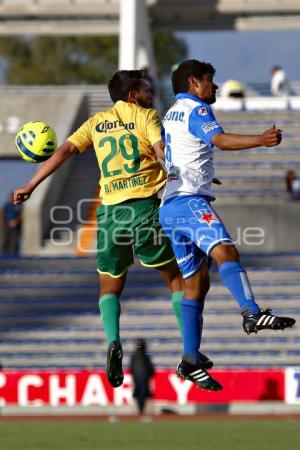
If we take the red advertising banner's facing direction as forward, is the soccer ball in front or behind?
in front

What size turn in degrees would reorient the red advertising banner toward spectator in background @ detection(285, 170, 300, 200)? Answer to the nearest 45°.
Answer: approximately 135° to its left

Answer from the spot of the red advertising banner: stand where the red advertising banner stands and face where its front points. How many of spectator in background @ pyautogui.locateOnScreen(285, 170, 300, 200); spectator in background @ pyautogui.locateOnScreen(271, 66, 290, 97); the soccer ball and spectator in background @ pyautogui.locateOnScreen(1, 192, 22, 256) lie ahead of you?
1

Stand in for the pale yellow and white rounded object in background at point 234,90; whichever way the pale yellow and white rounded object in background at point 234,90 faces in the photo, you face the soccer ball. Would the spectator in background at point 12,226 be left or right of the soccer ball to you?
right

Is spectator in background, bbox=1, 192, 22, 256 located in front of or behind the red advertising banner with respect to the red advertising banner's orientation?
behind

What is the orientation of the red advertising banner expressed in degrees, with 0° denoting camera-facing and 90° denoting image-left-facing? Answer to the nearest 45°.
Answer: approximately 0°
